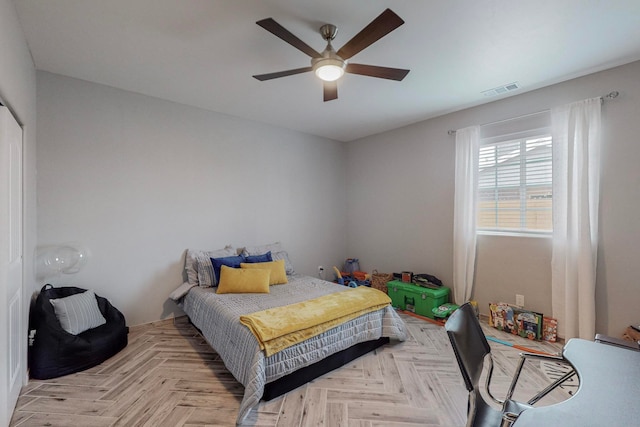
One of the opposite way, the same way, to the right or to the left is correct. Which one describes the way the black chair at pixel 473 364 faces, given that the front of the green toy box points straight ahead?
to the left

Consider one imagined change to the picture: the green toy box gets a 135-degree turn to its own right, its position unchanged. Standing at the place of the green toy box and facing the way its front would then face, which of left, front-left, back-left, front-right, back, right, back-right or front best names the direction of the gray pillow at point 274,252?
left

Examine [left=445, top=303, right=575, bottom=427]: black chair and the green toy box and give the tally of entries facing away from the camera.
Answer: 0

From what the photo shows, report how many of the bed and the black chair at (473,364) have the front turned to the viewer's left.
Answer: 0

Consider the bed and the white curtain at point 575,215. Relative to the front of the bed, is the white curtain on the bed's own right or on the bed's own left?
on the bed's own left

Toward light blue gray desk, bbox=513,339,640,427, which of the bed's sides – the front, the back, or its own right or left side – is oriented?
front

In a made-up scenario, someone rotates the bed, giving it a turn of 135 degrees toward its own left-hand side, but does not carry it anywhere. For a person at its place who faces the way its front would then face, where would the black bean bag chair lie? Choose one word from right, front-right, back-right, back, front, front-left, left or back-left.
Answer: left

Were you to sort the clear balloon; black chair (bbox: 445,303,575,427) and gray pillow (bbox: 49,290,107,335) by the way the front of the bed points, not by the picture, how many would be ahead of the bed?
1

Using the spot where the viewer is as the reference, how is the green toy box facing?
facing the viewer and to the left of the viewer

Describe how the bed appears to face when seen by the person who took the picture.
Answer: facing the viewer and to the right of the viewer

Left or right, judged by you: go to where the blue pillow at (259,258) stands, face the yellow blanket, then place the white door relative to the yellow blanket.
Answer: right

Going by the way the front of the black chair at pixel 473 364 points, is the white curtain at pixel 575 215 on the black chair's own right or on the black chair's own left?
on the black chair's own left

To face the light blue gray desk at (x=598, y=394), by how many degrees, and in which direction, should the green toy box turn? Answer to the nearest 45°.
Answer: approximately 45° to its left
